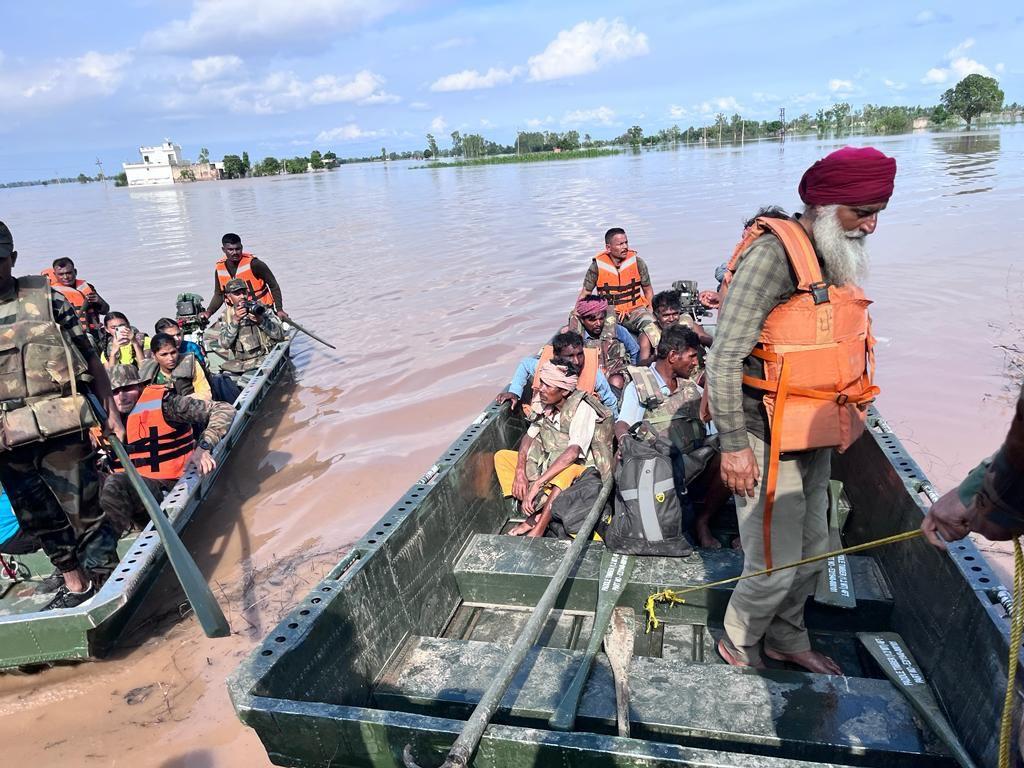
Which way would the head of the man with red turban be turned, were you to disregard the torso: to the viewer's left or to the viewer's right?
to the viewer's right

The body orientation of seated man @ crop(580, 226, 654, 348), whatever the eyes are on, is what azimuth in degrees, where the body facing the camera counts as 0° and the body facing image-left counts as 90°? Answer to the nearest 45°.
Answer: approximately 0°

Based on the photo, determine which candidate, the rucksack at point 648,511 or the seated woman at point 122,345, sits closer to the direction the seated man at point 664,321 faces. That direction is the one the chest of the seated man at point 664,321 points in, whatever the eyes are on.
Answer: the rucksack

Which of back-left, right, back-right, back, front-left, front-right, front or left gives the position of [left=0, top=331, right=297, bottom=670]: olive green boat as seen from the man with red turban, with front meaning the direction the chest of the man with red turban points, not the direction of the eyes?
back-right

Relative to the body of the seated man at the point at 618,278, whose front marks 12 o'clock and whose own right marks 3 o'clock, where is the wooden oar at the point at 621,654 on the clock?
The wooden oar is roughly at 12 o'clock from the seated man.

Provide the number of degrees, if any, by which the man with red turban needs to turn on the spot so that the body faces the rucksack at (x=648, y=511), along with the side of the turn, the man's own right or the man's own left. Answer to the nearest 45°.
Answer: approximately 180°

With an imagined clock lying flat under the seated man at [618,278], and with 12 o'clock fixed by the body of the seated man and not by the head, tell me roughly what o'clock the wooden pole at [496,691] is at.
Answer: The wooden pole is roughly at 12 o'clock from the seated man.
